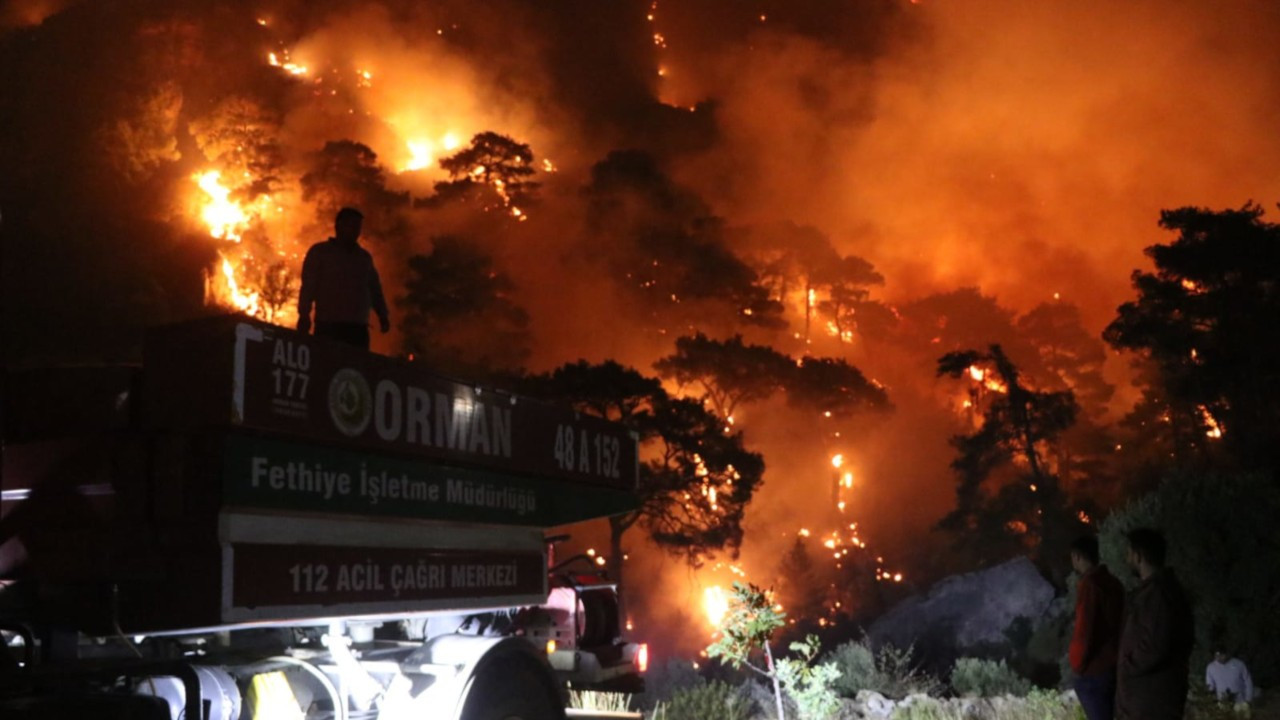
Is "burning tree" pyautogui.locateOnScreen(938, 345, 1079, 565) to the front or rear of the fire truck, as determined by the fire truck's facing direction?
to the rear

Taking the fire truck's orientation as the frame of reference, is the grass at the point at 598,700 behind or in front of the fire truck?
behind

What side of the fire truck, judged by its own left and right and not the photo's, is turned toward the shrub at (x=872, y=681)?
back

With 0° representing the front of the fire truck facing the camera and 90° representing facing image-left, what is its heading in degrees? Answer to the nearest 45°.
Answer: approximately 45°

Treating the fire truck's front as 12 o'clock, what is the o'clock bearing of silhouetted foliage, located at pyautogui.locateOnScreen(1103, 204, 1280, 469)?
The silhouetted foliage is roughly at 6 o'clock from the fire truck.

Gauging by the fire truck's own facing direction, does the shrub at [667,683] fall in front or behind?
behind

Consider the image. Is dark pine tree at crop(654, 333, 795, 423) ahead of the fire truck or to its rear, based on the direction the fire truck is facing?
to the rear
